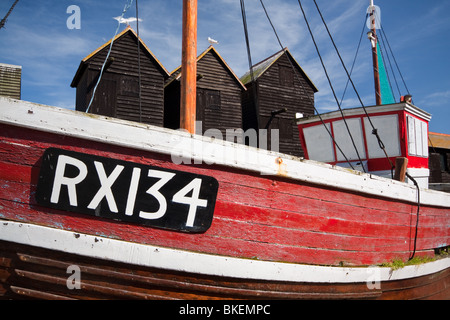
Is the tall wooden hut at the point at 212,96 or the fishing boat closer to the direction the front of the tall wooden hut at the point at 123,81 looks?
the fishing boat

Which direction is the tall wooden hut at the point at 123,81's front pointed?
toward the camera

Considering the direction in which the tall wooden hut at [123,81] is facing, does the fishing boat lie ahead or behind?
ahead

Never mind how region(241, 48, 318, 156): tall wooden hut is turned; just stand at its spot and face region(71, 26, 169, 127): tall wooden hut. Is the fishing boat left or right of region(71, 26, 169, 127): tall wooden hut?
left

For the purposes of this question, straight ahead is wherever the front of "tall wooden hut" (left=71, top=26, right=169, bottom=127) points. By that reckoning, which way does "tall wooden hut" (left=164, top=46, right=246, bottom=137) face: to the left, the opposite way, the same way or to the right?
the same way

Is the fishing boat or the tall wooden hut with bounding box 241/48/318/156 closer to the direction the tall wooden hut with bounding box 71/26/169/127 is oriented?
the fishing boat

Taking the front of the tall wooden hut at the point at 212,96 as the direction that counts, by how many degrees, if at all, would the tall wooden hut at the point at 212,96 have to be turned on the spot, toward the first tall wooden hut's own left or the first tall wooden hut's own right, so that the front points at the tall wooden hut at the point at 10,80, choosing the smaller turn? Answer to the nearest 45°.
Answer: approximately 90° to the first tall wooden hut's own right

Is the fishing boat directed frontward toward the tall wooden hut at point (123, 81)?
no

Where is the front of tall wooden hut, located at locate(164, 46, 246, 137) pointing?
toward the camera

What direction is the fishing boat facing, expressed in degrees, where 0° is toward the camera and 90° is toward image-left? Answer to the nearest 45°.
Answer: approximately 45°

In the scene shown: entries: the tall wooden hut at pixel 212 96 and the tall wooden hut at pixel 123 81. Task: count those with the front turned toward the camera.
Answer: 2

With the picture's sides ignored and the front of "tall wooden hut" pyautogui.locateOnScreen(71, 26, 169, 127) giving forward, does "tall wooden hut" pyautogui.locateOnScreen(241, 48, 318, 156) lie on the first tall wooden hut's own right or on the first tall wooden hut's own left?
on the first tall wooden hut's own left

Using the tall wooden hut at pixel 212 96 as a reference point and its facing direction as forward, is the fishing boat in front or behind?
in front

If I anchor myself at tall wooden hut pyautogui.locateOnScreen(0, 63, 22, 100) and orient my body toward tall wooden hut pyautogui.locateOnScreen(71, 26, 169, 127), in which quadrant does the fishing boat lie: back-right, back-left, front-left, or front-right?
front-right

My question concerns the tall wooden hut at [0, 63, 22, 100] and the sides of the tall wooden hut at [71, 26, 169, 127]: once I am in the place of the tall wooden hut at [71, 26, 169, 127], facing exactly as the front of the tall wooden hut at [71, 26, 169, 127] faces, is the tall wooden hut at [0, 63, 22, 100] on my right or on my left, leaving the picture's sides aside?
on my right
